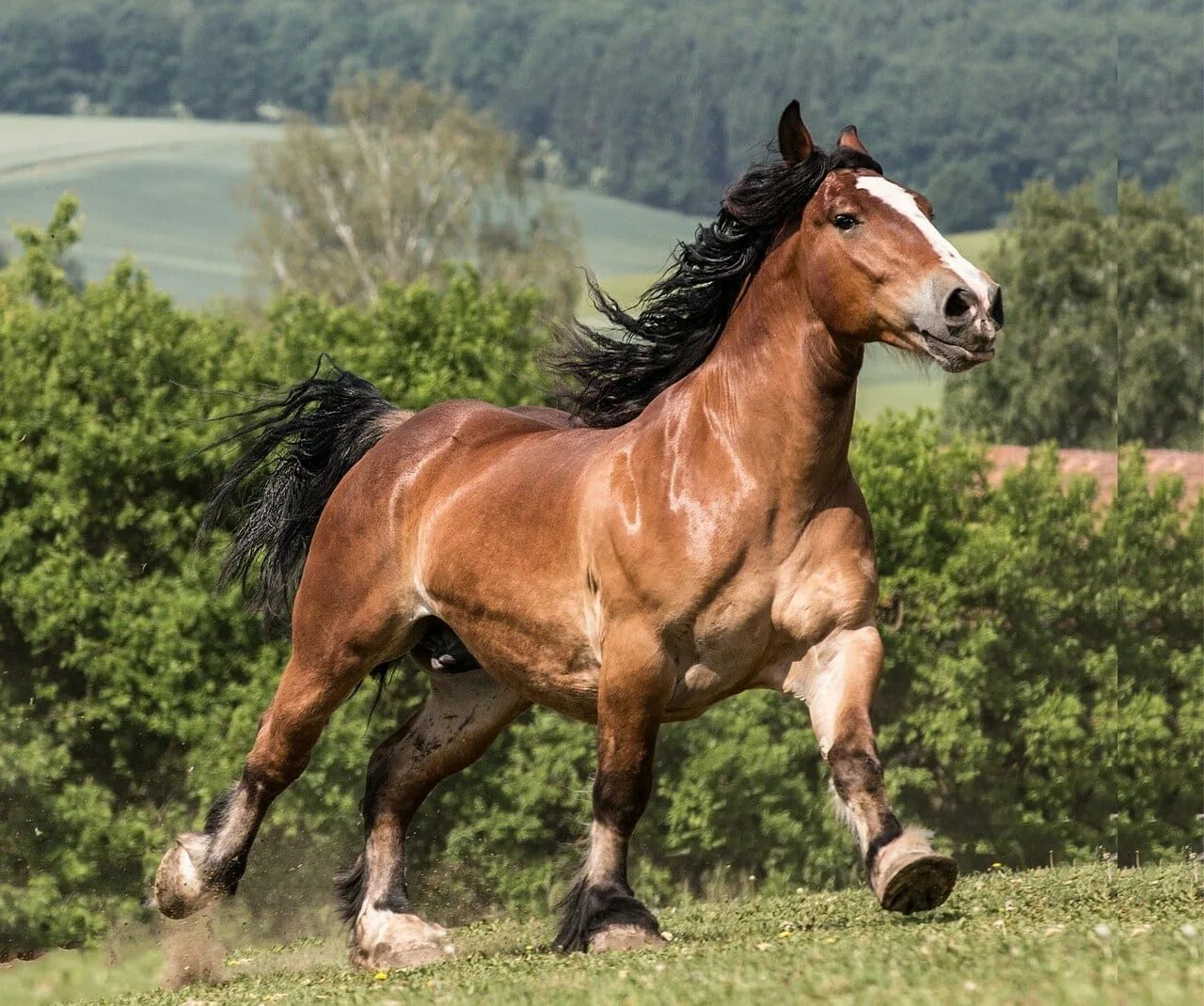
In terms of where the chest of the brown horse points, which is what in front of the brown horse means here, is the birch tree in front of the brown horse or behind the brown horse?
behind

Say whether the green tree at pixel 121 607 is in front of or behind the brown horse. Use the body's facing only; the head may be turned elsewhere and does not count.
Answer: behind

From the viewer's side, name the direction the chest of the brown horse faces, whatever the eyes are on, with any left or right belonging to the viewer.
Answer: facing the viewer and to the right of the viewer

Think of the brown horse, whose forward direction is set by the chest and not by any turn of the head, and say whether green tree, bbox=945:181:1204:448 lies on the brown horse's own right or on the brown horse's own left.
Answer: on the brown horse's own left
